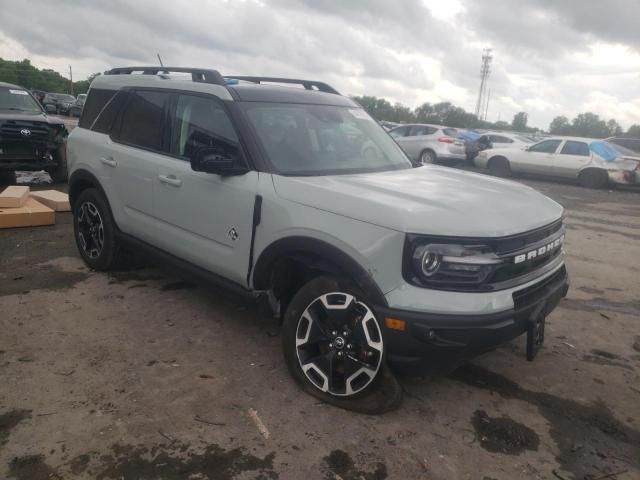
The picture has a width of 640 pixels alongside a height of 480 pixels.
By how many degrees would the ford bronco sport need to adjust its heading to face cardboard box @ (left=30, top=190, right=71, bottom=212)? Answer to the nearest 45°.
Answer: approximately 180°

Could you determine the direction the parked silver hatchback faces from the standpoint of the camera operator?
facing away from the viewer and to the left of the viewer

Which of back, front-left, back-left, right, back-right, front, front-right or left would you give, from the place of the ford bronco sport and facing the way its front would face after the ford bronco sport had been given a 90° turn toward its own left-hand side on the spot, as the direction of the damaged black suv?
left

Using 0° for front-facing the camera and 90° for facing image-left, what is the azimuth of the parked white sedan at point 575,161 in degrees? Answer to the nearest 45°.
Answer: approximately 135°

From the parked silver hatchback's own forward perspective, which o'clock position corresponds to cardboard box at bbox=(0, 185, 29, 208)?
The cardboard box is roughly at 8 o'clock from the parked silver hatchback.

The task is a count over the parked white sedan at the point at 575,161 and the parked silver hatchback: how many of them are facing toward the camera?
0

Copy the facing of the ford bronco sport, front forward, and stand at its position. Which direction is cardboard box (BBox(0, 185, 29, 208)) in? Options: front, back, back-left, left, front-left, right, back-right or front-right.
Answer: back

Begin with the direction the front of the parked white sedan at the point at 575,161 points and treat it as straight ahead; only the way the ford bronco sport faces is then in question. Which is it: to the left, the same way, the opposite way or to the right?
the opposite way

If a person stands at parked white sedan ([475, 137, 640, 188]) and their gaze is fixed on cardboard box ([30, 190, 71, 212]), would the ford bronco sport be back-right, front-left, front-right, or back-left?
front-left

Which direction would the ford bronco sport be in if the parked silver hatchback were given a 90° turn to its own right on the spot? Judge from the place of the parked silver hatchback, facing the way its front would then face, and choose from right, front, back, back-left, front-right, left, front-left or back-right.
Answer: back-right
